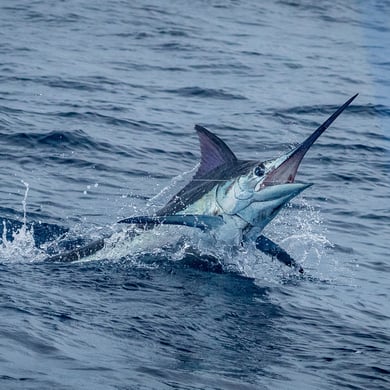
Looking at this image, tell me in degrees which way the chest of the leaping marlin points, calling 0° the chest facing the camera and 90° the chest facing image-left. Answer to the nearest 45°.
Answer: approximately 315°
